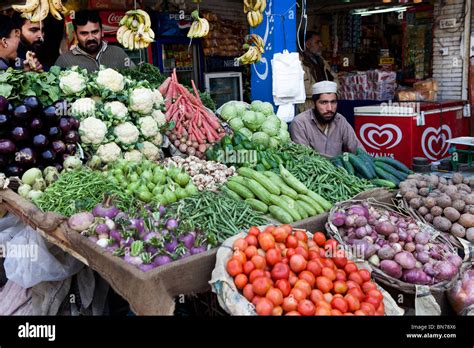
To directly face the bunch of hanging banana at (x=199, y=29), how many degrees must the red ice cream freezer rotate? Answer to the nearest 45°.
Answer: approximately 90° to its right

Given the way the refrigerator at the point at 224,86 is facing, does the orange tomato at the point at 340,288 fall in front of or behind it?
in front

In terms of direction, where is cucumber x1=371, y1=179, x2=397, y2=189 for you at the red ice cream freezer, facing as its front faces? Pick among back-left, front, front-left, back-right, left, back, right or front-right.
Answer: front-right

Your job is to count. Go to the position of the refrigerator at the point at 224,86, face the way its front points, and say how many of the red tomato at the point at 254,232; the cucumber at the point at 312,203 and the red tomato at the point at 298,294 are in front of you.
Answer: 3

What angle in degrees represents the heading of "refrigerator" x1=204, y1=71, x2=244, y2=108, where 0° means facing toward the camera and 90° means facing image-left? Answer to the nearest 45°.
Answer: approximately 0°

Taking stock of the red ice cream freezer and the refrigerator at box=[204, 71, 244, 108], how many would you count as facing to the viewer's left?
0

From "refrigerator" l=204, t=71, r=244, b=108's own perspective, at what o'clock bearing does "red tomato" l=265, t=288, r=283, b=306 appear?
The red tomato is roughly at 12 o'clock from the refrigerator.

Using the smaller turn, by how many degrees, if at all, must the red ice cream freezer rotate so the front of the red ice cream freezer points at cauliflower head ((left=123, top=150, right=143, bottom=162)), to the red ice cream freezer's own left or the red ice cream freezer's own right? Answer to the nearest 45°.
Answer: approximately 90° to the red ice cream freezer's own right

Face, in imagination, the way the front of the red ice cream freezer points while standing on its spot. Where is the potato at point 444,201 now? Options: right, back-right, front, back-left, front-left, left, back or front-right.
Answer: front-right

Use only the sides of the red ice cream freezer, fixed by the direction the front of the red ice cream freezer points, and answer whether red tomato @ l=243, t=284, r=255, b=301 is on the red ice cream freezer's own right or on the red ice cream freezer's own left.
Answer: on the red ice cream freezer's own right

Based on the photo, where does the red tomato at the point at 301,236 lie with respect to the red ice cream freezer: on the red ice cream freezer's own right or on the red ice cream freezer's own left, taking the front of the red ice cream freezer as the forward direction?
on the red ice cream freezer's own right

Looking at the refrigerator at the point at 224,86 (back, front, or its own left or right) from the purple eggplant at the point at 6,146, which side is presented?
front

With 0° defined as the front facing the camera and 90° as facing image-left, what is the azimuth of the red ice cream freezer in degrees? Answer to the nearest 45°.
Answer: approximately 315°

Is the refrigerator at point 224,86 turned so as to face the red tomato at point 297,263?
yes

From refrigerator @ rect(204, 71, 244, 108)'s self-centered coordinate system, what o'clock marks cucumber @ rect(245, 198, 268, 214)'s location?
The cucumber is roughly at 12 o'clock from the refrigerator.

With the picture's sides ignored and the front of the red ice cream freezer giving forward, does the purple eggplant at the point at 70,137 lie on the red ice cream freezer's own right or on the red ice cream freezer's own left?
on the red ice cream freezer's own right
